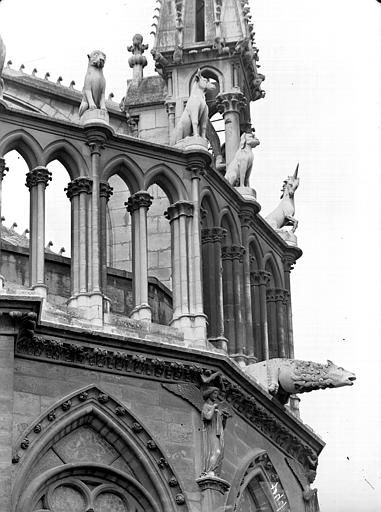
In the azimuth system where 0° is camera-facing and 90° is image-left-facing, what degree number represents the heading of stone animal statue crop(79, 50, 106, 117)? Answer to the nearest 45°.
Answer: approximately 315°

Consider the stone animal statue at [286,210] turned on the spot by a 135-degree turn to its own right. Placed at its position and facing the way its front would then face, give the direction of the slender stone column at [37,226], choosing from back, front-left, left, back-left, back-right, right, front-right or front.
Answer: front

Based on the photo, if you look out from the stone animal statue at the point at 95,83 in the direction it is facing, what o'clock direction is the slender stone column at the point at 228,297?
The slender stone column is roughly at 9 o'clock from the stone animal statue.

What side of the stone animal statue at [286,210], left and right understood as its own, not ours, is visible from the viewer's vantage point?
right

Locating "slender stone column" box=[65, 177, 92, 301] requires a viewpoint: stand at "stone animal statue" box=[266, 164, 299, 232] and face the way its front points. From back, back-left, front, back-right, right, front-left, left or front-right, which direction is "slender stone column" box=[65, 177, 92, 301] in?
back-right

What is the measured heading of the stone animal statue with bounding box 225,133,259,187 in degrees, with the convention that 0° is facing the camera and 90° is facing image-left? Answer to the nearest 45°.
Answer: approximately 315°
